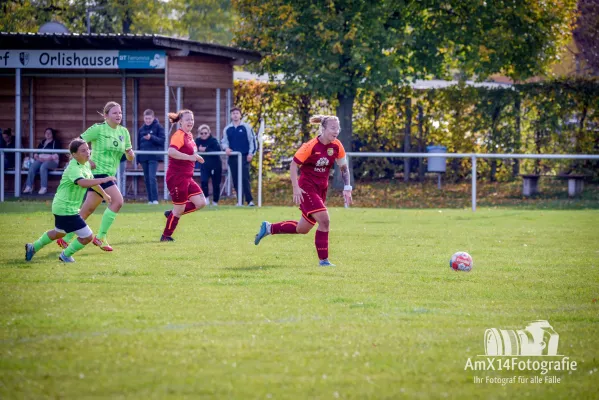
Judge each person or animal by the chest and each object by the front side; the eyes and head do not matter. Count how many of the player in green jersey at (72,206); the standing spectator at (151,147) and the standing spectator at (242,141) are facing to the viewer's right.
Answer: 1

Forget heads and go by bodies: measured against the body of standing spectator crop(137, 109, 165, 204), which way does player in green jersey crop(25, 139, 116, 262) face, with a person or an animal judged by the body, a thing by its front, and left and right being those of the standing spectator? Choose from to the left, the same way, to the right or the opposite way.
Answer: to the left

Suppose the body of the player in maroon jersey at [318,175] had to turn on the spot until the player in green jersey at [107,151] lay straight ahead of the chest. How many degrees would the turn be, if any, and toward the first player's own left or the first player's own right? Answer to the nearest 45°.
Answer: approximately 180°

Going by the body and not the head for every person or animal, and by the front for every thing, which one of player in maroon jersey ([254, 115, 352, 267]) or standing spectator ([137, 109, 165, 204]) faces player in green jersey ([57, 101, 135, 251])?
the standing spectator

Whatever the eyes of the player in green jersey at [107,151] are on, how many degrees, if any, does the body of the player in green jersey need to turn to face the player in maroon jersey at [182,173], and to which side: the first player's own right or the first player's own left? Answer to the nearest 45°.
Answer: approximately 90° to the first player's own left

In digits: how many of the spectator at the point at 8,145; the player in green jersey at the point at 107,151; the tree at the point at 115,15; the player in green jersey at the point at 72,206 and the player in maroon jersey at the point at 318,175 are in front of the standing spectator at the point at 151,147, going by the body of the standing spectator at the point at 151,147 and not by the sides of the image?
3

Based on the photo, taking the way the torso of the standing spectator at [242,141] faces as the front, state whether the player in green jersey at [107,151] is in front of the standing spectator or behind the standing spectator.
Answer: in front

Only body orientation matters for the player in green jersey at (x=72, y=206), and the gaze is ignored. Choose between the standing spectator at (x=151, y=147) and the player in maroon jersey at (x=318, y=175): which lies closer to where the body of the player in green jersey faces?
the player in maroon jersey

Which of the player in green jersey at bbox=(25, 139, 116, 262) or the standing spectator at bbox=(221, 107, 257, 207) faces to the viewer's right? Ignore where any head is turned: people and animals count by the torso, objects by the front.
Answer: the player in green jersey

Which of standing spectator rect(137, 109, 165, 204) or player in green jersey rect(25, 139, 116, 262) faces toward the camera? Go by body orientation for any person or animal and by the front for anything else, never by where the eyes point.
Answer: the standing spectator

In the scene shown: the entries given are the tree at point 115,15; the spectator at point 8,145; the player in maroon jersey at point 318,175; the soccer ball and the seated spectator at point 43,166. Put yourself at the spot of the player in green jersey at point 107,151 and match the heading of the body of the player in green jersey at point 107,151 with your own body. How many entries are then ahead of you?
2

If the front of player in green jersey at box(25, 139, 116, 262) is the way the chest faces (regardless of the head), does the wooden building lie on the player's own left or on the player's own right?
on the player's own left

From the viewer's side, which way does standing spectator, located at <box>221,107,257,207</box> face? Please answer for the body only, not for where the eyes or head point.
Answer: toward the camera

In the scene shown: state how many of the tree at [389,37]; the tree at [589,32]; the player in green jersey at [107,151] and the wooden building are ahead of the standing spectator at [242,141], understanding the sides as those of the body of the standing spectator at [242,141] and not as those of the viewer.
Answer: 1

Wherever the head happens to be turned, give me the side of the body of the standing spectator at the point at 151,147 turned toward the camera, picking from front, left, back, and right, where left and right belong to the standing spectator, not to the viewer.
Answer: front

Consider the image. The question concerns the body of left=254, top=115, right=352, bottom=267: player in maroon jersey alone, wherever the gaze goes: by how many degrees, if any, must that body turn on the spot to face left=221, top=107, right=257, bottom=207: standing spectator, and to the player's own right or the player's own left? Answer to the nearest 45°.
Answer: approximately 135° to the player's own left

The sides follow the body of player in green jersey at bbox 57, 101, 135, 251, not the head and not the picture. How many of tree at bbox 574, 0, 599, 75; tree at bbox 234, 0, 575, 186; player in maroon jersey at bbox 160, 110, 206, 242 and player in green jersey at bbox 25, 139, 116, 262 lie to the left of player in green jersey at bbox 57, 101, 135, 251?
3

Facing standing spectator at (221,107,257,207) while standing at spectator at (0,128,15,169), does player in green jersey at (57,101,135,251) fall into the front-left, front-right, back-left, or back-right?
front-right

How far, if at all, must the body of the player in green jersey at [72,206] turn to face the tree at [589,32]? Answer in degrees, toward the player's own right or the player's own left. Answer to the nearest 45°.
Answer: approximately 45° to the player's own left
